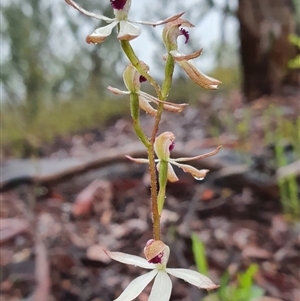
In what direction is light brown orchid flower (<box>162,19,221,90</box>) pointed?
to the viewer's right
